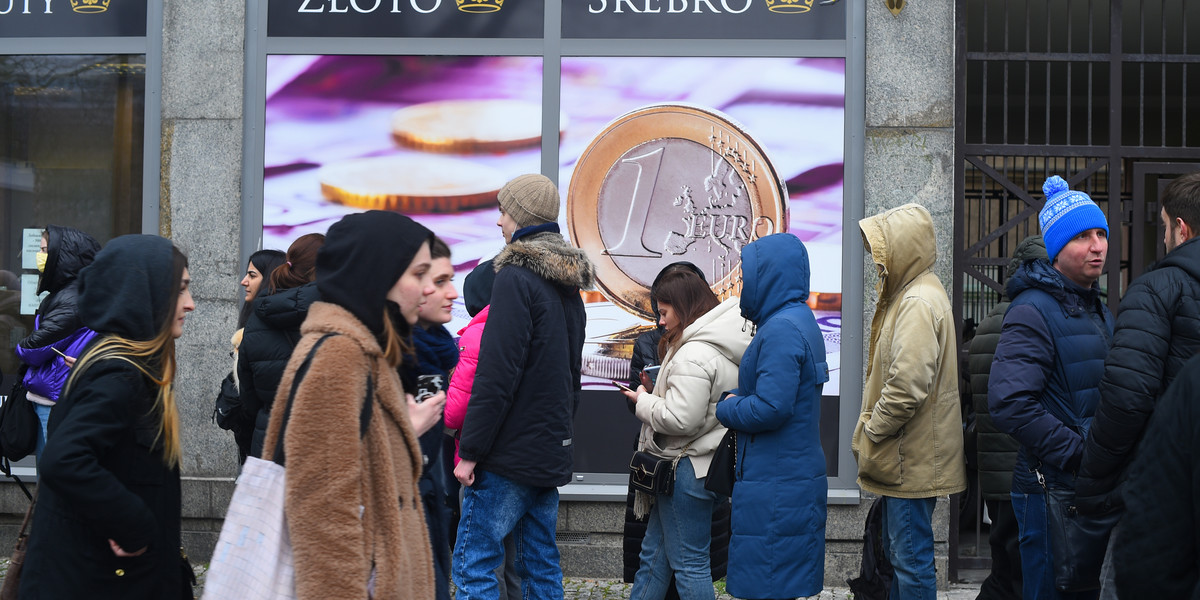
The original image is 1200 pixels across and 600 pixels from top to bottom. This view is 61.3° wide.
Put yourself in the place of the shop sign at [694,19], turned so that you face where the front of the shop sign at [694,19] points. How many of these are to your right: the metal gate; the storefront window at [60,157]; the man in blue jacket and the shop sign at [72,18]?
2

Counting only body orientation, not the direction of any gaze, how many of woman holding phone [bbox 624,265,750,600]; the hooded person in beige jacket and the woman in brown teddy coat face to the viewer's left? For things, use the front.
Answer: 2

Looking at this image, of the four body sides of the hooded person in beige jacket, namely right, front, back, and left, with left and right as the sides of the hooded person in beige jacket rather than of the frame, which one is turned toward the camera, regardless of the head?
left

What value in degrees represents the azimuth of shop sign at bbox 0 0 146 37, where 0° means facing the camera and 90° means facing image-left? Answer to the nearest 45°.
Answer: approximately 0°

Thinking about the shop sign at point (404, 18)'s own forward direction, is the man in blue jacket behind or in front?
in front

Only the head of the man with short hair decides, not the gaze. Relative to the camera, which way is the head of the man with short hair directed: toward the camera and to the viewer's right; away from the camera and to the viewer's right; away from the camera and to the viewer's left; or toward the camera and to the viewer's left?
away from the camera and to the viewer's left

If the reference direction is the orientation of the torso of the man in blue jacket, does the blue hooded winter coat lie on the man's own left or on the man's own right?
on the man's own right

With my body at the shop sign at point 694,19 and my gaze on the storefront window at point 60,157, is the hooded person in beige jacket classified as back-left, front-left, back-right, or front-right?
back-left

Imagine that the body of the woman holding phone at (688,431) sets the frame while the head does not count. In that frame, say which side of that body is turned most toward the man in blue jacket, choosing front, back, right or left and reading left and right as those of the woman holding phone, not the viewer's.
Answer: back

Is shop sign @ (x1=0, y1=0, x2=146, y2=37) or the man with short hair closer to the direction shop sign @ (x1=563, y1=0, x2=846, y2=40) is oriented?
the man with short hair

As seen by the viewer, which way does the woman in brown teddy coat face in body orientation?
to the viewer's right

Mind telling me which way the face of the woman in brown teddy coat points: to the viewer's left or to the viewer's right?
to the viewer's right

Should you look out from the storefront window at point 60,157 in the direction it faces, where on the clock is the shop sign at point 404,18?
The shop sign is roughly at 10 o'clock from the storefront window.
